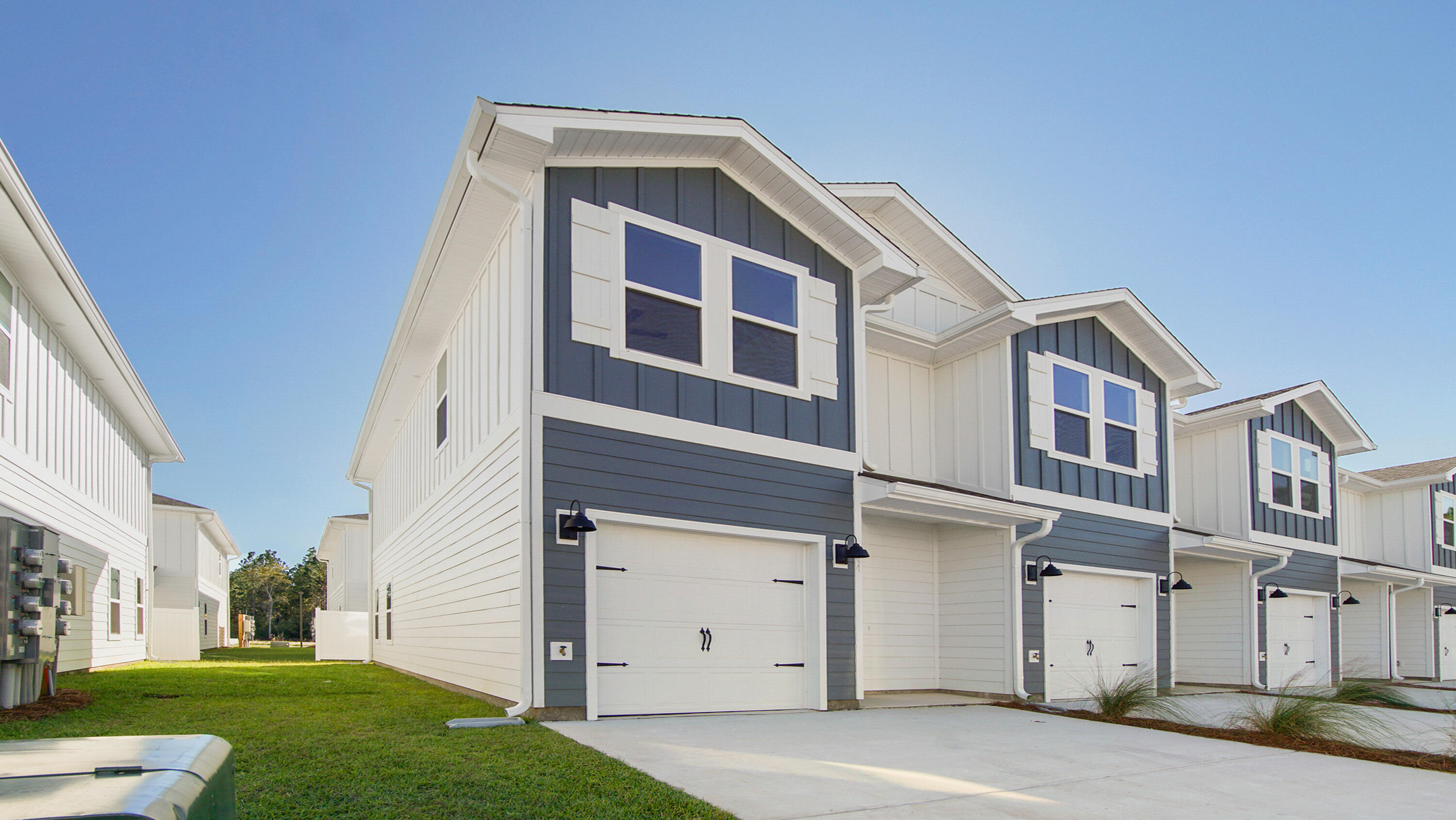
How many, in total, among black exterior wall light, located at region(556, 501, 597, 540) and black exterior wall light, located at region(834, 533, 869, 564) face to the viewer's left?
0

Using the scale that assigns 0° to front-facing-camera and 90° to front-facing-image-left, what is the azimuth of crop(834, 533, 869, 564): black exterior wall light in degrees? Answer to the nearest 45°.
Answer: approximately 315°

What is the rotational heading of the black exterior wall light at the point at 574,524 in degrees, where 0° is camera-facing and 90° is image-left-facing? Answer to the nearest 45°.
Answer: approximately 315°

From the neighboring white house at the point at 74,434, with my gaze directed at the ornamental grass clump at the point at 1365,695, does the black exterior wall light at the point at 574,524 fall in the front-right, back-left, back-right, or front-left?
front-right

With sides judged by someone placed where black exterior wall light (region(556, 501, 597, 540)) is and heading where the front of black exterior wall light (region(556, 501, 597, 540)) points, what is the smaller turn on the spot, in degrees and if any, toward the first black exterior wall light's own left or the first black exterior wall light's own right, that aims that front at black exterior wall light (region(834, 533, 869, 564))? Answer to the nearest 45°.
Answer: approximately 90° to the first black exterior wall light's own left

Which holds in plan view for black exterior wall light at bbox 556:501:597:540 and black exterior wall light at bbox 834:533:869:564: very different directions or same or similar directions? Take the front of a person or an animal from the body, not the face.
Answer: same or similar directions

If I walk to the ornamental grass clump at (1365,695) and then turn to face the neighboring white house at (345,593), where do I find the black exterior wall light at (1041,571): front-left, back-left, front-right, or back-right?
front-left

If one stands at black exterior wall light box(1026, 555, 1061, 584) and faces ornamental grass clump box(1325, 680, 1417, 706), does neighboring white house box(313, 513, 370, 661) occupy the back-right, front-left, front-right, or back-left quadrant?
back-left

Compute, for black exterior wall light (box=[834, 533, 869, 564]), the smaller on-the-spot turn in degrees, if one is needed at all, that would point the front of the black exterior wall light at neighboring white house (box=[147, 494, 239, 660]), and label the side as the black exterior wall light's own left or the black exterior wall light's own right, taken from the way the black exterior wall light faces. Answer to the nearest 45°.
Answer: approximately 180°
